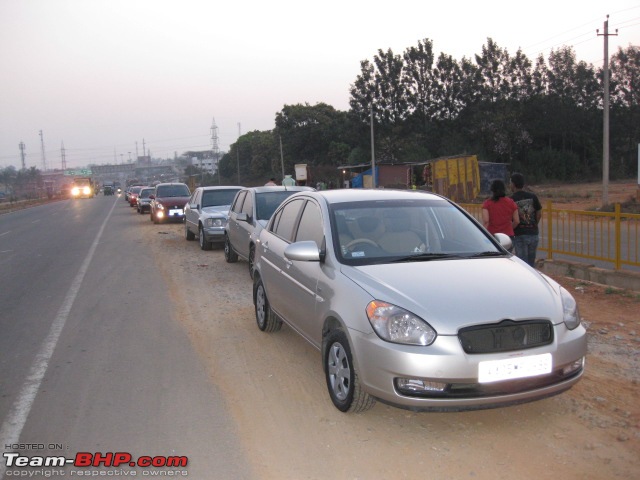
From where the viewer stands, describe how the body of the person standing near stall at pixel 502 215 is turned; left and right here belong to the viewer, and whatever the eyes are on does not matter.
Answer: facing away from the viewer

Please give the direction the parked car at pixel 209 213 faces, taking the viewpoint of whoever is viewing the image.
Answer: facing the viewer and to the right of the viewer

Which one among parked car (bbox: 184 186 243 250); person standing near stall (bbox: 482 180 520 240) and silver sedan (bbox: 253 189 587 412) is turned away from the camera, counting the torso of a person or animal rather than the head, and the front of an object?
the person standing near stall

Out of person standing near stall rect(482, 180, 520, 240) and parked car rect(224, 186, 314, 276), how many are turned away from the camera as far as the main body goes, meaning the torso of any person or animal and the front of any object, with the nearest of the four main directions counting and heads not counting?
1

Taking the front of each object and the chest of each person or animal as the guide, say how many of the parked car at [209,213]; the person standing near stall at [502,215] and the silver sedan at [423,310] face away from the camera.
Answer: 1

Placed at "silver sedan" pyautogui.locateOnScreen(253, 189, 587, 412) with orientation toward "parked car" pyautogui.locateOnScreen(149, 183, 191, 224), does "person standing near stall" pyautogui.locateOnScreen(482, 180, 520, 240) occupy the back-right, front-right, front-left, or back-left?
front-right

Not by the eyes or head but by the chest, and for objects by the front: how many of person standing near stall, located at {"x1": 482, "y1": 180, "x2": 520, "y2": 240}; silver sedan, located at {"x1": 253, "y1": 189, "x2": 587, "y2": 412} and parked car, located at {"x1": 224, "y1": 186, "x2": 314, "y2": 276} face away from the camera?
1

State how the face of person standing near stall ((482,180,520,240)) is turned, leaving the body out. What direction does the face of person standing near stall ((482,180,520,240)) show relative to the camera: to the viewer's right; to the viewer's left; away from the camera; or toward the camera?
away from the camera

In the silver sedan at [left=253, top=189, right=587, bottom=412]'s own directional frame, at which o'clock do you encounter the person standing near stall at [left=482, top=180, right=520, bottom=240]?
The person standing near stall is roughly at 8 o'clock from the silver sedan.

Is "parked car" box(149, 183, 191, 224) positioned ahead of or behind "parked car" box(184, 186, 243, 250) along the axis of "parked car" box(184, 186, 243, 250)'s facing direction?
behind

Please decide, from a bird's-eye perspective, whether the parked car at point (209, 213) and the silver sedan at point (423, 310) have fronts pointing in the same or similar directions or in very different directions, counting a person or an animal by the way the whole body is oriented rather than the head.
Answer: same or similar directions

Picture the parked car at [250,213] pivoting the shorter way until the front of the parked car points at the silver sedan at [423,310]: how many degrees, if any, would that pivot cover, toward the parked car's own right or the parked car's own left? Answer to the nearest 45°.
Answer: approximately 45° to the parked car's own right

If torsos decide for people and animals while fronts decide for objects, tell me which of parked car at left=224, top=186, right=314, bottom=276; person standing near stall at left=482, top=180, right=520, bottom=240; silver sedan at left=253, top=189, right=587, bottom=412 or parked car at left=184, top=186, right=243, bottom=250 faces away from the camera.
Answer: the person standing near stall

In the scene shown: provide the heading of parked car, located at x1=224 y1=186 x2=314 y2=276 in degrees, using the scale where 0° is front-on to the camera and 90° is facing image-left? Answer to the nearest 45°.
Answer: approximately 315°

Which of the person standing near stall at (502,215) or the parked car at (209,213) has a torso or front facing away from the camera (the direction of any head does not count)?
the person standing near stall

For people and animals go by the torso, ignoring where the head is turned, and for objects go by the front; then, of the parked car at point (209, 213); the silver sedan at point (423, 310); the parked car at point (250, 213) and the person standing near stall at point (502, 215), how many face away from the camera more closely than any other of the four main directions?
1
